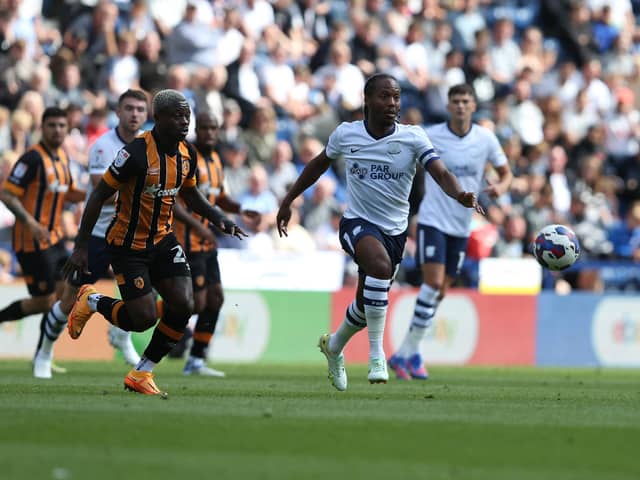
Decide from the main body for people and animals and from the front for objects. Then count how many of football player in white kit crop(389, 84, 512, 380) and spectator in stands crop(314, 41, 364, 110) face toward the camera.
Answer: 2

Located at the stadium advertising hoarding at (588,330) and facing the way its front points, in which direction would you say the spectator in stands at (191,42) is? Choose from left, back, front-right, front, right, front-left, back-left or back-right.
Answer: right

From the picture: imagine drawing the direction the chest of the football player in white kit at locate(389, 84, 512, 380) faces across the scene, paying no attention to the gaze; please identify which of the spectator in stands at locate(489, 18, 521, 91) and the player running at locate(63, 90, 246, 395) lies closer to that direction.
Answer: the player running

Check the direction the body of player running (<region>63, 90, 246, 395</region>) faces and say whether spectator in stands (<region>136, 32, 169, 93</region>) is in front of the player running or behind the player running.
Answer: behind

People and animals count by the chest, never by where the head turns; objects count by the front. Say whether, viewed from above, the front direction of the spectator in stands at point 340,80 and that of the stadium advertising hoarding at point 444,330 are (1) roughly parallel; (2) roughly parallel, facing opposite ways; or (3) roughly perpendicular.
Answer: roughly parallel

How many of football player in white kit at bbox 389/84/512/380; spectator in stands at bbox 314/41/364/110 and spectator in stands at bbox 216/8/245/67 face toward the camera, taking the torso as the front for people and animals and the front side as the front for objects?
3

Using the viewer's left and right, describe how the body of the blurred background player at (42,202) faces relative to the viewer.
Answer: facing the viewer and to the right of the viewer

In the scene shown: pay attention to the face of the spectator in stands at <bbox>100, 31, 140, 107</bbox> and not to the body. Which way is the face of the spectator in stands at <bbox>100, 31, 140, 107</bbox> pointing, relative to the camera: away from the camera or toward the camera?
toward the camera

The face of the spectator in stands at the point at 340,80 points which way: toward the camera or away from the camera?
toward the camera

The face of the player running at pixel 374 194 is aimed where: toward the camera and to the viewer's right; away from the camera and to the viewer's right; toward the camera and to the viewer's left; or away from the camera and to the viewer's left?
toward the camera and to the viewer's right

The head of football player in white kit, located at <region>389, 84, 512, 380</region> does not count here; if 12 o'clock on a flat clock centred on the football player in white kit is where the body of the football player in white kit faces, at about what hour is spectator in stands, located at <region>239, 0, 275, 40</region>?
The spectator in stands is roughly at 5 o'clock from the football player in white kit.

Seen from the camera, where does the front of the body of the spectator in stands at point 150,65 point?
toward the camera

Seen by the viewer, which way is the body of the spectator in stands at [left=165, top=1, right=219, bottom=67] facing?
toward the camera

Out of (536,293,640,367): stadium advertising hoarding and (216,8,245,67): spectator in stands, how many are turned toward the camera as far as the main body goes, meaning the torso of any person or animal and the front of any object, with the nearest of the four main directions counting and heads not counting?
2

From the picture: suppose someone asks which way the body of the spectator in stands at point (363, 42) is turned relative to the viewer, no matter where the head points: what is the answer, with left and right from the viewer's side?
facing the viewer

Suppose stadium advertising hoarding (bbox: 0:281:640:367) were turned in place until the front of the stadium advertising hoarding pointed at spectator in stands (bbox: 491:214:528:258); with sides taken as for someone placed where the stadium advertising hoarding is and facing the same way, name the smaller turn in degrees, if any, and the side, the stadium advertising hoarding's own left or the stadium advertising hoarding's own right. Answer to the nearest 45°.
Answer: approximately 135° to the stadium advertising hoarding's own left

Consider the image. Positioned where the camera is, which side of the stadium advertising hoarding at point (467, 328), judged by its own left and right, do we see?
front

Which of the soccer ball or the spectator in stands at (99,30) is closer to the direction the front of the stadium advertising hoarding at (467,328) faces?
the soccer ball

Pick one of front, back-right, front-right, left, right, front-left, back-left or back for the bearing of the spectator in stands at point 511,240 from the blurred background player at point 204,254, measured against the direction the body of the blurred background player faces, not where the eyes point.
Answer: left

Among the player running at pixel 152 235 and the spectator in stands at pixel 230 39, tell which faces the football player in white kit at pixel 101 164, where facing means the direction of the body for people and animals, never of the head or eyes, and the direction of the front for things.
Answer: the spectator in stands
